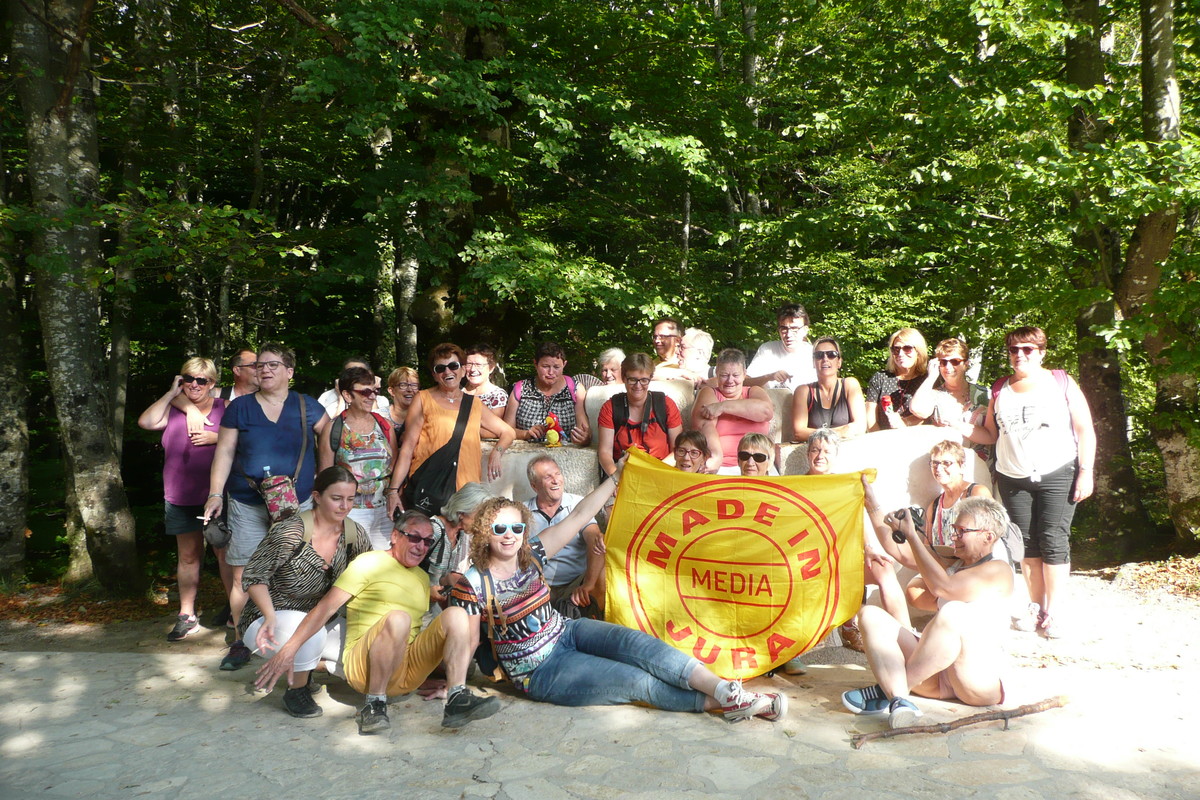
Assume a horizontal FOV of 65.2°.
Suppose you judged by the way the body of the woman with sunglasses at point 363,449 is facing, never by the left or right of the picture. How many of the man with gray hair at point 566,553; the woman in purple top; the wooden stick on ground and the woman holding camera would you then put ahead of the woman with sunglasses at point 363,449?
3

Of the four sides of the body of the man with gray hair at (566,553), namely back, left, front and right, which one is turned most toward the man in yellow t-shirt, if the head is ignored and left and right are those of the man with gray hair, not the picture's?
right

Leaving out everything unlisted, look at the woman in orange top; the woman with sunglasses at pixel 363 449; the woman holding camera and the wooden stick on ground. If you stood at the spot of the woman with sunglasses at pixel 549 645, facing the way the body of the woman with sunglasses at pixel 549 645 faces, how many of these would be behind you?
2

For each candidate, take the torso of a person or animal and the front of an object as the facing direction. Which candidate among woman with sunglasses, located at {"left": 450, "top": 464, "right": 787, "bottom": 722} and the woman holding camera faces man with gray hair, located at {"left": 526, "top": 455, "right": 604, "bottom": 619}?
the woman holding camera

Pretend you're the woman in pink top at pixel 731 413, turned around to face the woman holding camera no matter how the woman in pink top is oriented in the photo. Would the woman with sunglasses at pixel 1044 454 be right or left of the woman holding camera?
left

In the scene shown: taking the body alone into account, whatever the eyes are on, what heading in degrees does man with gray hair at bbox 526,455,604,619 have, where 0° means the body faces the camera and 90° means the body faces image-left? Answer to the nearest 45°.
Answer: approximately 315°

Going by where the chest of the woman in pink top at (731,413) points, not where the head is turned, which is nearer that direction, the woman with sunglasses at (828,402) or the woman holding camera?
the woman holding camera

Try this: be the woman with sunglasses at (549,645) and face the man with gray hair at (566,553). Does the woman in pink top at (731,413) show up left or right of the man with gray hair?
right
